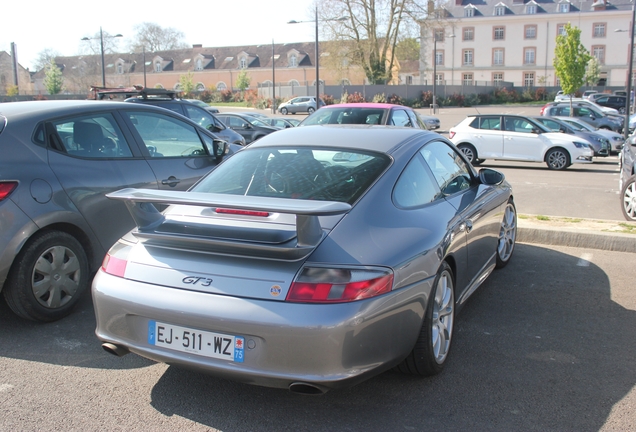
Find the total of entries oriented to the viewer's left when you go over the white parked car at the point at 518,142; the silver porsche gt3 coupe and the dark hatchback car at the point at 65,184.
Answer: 0

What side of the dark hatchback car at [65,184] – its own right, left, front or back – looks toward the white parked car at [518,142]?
front

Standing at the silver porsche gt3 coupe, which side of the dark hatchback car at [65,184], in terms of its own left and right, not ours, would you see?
right

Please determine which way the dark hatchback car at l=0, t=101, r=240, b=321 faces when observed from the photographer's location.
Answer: facing away from the viewer and to the right of the viewer

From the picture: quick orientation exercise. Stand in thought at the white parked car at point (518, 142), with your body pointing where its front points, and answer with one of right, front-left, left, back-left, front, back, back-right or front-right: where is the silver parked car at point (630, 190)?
right

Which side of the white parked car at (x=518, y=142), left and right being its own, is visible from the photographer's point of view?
right

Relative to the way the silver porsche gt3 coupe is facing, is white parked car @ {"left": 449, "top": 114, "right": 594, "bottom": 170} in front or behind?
in front

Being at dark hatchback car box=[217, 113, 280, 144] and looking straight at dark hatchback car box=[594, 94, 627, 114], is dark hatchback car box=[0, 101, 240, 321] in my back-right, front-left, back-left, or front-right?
back-right

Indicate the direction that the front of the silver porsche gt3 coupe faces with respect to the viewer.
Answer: facing away from the viewer and to the right of the viewer

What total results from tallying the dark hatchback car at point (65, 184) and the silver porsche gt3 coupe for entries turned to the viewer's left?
0

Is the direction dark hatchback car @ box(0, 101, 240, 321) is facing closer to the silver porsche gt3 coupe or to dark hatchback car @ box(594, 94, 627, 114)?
the dark hatchback car

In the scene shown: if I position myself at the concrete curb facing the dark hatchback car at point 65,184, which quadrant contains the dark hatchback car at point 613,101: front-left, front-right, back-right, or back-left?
back-right

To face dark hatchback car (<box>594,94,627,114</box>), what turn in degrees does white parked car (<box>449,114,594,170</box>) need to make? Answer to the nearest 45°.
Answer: approximately 90° to its left

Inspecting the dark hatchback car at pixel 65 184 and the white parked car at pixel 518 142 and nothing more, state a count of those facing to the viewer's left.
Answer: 0

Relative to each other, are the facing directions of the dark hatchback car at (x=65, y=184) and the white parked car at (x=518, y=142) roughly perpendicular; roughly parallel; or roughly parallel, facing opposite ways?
roughly perpendicular
